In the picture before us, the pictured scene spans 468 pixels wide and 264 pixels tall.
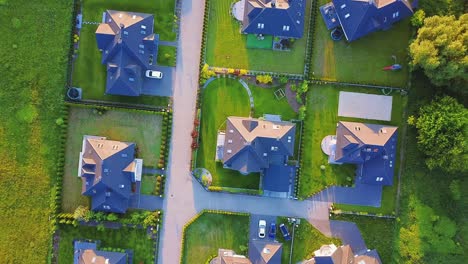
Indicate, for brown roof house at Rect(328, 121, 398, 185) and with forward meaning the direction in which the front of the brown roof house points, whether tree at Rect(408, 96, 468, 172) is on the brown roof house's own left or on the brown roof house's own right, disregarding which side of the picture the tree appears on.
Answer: on the brown roof house's own left

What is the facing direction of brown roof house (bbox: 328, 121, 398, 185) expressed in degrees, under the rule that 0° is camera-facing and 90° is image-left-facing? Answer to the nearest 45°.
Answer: approximately 0°

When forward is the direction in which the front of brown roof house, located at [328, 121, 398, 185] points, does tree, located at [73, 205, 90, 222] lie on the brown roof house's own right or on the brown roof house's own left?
on the brown roof house's own right

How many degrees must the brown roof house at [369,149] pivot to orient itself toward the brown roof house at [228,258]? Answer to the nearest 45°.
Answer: approximately 90° to its right
